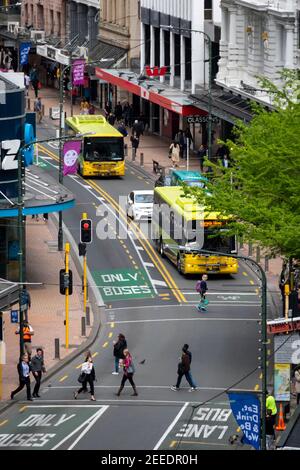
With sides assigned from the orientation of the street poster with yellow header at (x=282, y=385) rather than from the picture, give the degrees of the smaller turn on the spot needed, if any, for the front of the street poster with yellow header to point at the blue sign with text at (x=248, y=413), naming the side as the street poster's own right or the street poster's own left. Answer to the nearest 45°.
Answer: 0° — it already faces it

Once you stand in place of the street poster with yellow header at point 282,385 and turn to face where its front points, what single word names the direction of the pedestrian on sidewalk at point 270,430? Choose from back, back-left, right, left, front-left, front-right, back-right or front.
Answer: front

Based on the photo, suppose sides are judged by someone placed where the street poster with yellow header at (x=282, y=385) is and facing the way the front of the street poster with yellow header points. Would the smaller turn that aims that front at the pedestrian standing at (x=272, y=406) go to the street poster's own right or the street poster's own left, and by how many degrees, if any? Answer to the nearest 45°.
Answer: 0° — it already faces them

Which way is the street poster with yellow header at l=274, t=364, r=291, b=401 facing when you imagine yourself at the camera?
facing the viewer
